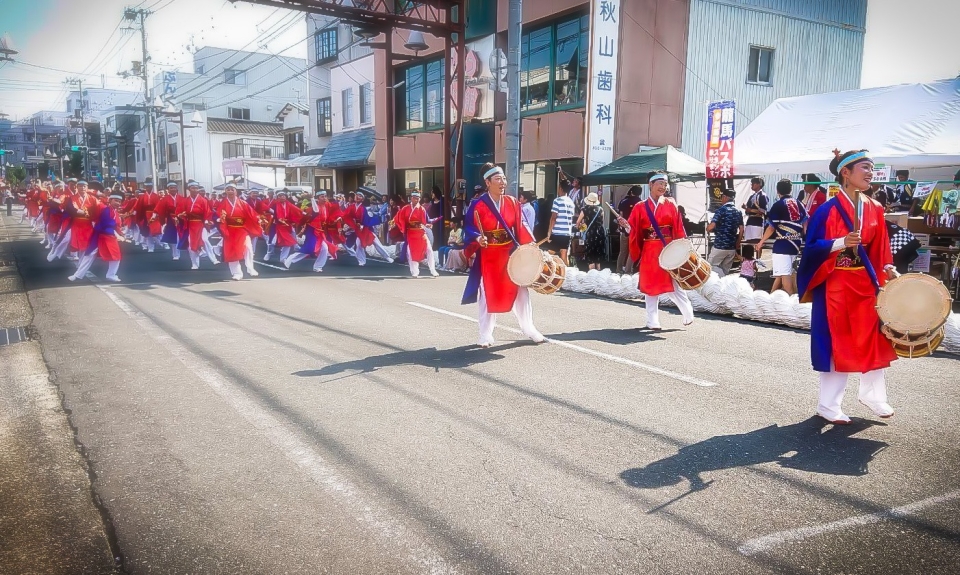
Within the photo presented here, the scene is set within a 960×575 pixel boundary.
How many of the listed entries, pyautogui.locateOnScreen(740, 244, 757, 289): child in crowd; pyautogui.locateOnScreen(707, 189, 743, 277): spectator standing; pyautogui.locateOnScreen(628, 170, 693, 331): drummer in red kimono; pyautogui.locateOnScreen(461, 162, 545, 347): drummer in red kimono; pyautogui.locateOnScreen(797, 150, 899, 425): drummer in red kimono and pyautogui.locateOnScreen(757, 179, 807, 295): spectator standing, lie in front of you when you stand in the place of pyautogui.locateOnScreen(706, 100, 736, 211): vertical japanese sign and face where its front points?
6

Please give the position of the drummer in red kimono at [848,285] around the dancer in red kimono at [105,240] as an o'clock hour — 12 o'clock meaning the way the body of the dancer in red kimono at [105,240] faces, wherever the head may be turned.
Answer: the drummer in red kimono at [848,285] is roughly at 1 o'clock from the dancer in red kimono at [105,240].

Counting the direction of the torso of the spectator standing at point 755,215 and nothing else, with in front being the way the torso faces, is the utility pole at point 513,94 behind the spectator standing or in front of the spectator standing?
in front

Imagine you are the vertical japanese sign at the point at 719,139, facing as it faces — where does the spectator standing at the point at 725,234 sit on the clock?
The spectator standing is roughly at 12 o'clock from the vertical japanese sign.

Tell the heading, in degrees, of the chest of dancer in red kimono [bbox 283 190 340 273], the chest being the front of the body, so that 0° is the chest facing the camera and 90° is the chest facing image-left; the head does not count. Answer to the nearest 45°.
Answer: approximately 315°

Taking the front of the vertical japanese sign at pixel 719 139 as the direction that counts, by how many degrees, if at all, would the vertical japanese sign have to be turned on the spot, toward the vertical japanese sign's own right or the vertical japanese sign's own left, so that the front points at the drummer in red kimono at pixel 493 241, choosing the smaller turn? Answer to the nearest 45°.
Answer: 0° — it already faces them

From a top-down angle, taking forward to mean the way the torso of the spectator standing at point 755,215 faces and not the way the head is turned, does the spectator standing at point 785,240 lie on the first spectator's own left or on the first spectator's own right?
on the first spectator's own left

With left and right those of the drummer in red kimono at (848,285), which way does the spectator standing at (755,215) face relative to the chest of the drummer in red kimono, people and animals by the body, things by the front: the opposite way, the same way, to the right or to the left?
to the right

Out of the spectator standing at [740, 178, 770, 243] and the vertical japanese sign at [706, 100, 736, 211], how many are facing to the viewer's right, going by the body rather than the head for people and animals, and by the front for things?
0

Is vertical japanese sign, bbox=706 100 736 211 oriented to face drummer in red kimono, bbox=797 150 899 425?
yes
